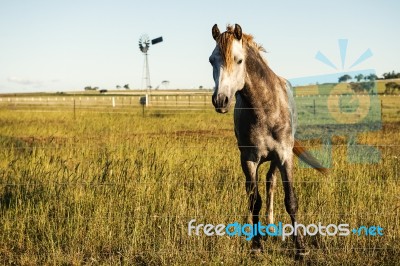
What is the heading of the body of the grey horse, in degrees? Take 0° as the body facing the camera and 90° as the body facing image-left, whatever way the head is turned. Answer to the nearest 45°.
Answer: approximately 0°
